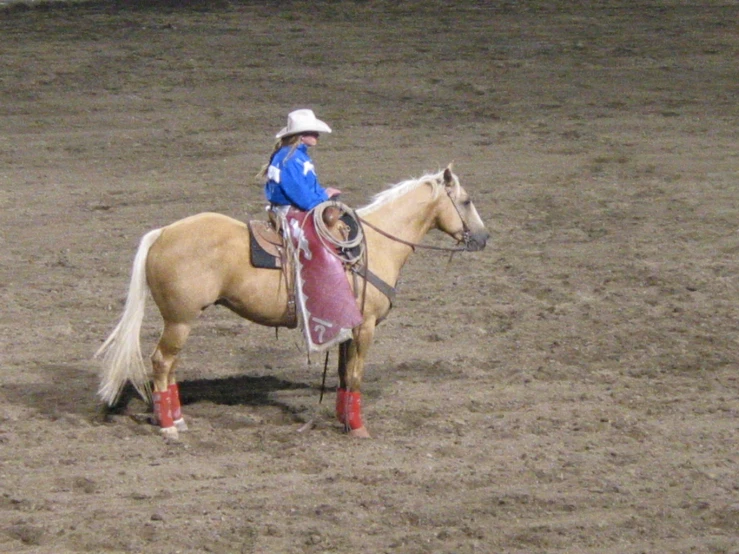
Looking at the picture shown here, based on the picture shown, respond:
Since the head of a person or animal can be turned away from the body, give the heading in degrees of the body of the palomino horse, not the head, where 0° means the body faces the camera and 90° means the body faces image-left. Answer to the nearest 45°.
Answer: approximately 270°
